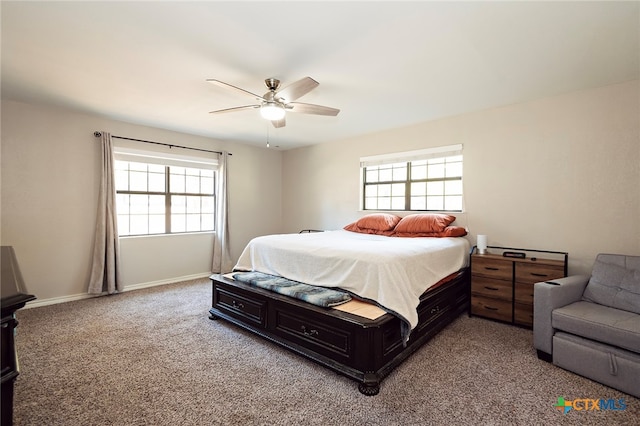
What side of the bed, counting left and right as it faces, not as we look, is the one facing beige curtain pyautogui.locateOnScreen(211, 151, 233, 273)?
right

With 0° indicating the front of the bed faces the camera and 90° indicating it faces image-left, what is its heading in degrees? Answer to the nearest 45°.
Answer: approximately 45°

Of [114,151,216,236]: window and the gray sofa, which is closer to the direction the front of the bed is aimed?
the window
